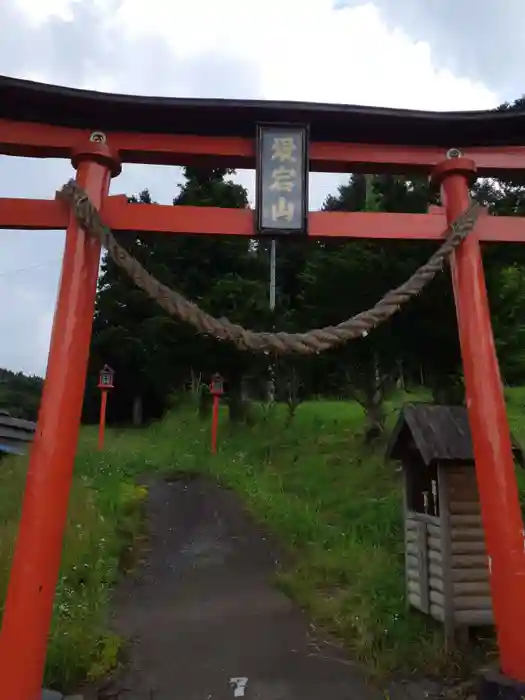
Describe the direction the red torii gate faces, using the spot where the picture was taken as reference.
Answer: facing the viewer

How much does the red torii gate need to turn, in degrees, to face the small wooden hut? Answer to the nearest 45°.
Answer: approximately 135° to its left
